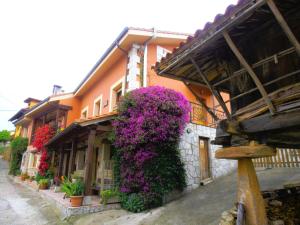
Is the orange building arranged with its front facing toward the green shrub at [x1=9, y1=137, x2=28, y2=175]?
no

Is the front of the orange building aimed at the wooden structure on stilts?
no

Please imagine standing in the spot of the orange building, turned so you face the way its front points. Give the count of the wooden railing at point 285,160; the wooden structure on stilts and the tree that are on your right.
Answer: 1

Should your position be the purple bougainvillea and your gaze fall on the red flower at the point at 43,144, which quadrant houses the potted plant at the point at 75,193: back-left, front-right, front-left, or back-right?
front-left

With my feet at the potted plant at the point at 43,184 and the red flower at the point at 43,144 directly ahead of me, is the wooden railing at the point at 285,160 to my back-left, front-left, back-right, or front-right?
back-right

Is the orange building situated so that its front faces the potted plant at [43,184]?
no

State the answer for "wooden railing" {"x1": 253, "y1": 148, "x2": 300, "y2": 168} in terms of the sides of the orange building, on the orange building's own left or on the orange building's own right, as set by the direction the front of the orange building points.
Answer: on the orange building's own left

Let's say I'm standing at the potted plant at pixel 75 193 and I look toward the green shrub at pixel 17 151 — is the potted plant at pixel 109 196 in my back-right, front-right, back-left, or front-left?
back-right

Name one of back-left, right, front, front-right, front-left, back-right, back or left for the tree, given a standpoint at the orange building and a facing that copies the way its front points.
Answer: right
